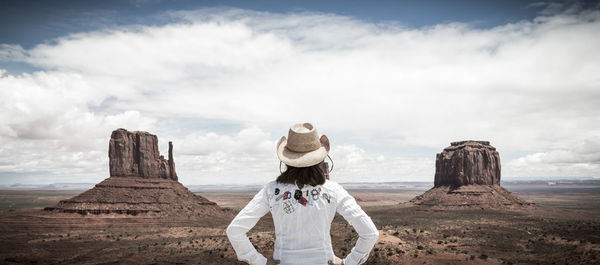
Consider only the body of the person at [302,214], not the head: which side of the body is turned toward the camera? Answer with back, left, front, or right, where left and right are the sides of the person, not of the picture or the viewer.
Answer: back
